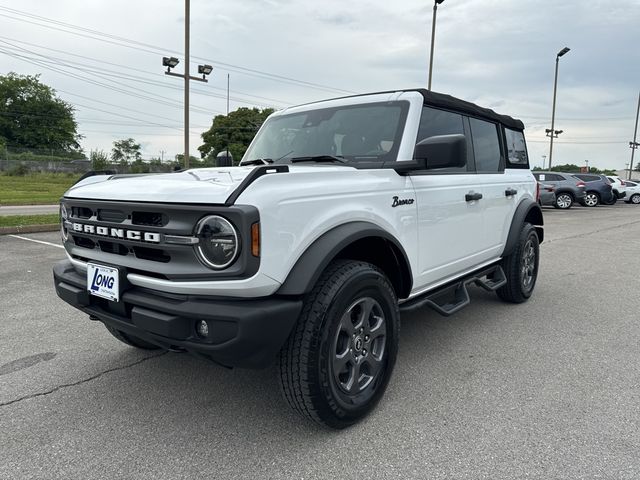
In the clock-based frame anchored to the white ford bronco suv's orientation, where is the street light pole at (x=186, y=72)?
The street light pole is roughly at 4 o'clock from the white ford bronco suv.

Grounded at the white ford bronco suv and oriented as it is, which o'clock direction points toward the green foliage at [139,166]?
The green foliage is roughly at 4 o'clock from the white ford bronco suv.

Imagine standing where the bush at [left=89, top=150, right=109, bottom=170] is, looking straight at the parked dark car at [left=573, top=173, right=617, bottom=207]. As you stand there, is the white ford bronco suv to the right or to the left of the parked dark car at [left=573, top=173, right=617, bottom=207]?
right

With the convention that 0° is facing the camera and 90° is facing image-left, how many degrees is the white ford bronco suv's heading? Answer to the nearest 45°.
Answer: approximately 45°

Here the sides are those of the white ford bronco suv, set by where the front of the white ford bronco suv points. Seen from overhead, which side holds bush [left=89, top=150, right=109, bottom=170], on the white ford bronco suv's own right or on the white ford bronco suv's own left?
on the white ford bronco suv's own right

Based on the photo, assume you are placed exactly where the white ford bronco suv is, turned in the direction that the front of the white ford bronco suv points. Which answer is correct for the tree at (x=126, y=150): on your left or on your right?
on your right

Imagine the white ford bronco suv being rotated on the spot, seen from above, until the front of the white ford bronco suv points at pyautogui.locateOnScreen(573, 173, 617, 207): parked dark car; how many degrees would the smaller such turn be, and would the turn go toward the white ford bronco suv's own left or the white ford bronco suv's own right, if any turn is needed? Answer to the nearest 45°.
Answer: approximately 180°

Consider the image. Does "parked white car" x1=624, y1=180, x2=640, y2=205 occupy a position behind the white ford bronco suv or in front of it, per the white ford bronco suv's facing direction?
behind

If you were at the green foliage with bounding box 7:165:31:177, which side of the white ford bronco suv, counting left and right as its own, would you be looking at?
right
